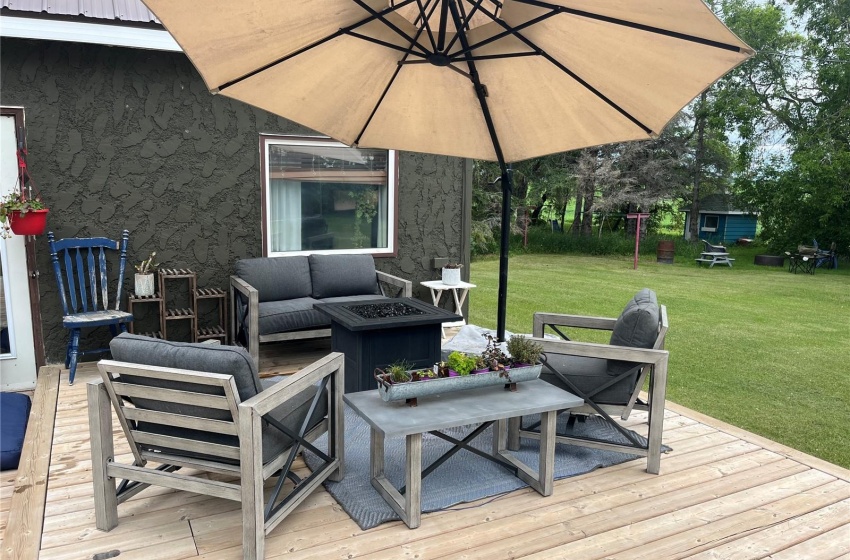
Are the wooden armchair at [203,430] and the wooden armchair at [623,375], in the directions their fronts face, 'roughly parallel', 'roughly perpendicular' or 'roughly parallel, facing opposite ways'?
roughly perpendicular

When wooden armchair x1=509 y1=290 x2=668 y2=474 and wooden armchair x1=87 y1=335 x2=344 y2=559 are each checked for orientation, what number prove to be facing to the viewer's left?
1

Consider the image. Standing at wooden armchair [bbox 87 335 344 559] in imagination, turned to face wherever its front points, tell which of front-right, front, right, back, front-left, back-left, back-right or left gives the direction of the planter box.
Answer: front-right

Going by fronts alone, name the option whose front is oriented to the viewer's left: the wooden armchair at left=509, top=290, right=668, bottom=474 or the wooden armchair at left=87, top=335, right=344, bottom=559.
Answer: the wooden armchair at left=509, top=290, right=668, bottom=474

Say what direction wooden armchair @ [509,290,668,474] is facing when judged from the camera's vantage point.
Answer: facing to the left of the viewer

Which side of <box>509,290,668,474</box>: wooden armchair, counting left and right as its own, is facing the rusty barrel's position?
right

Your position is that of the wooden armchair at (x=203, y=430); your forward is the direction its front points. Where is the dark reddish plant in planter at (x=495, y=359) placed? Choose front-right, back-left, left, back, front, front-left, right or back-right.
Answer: front-right

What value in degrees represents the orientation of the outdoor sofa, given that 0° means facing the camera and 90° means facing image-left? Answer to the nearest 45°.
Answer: approximately 315°

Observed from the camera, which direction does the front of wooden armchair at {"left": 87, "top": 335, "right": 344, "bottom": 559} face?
facing away from the viewer and to the right of the viewer

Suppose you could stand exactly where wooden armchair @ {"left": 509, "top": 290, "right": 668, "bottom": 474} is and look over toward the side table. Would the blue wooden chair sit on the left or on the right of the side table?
left

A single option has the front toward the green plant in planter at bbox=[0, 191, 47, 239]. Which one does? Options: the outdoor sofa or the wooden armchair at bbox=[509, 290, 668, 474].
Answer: the wooden armchair
